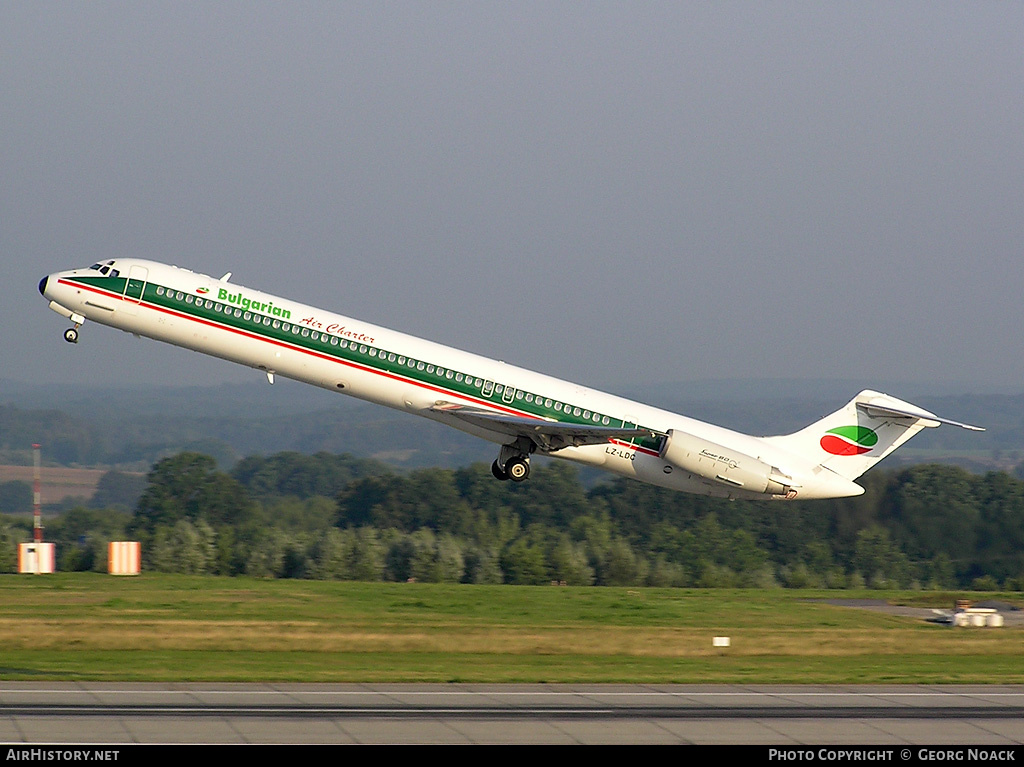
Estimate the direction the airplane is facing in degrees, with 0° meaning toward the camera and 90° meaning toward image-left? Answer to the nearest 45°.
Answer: approximately 90°
